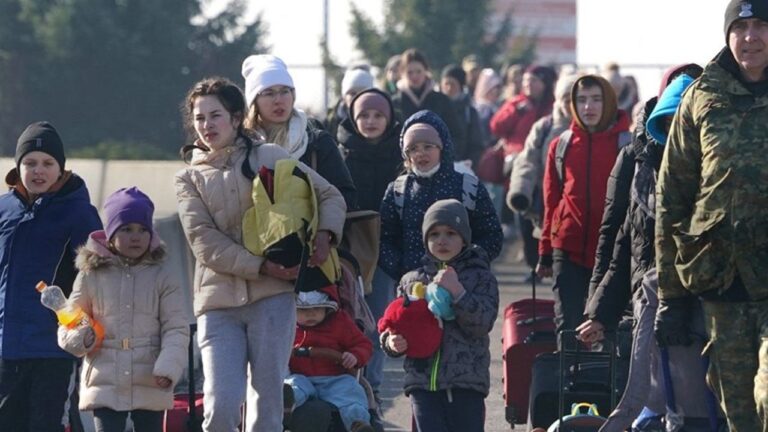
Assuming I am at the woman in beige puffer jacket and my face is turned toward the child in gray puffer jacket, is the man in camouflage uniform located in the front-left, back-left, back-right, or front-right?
front-right

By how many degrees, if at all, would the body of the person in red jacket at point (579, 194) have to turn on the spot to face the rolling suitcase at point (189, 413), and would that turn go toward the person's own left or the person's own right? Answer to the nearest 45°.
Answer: approximately 45° to the person's own right

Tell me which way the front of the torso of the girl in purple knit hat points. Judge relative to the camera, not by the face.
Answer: toward the camera

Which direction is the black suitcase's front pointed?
toward the camera

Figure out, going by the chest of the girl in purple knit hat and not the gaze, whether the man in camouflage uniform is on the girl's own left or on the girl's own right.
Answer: on the girl's own left

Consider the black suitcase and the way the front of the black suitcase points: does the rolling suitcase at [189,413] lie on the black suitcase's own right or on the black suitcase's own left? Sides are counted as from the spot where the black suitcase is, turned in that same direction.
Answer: on the black suitcase's own right
